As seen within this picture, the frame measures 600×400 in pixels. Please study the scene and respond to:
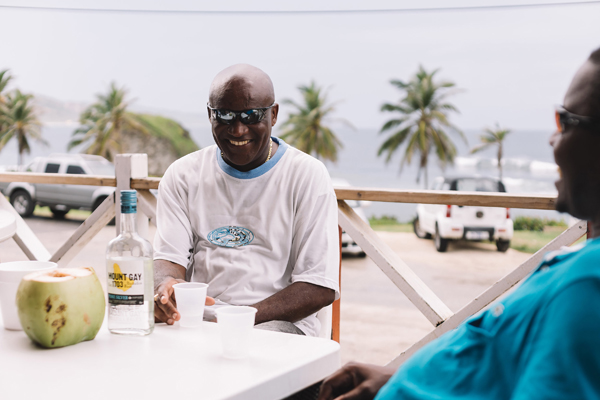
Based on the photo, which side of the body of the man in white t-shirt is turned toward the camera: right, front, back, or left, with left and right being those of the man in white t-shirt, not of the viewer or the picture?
front

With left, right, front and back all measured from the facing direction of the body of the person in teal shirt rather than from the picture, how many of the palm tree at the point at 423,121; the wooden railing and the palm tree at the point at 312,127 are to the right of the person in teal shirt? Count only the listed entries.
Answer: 3

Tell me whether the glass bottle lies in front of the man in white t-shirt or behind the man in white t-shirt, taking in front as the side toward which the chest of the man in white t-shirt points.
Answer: in front

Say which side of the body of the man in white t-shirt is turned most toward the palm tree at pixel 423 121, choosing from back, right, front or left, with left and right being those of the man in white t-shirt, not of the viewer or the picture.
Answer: back

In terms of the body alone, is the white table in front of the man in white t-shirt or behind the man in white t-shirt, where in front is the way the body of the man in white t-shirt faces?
in front

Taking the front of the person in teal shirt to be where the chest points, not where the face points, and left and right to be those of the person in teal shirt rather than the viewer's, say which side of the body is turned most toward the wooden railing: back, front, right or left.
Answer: right

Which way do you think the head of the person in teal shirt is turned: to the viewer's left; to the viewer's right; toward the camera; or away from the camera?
to the viewer's left

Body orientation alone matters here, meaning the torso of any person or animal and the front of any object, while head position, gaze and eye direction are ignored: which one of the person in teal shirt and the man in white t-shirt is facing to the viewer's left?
the person in teal shirt

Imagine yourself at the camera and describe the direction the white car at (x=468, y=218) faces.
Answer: facing away from the viewer and to the left of the viewer

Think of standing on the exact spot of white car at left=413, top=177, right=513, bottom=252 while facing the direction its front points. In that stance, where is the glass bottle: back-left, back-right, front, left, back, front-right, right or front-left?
back-left

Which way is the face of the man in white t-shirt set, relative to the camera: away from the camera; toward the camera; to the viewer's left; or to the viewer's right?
toward the camera

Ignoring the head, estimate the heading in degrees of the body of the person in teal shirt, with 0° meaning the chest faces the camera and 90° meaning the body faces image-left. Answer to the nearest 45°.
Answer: approximately 90°

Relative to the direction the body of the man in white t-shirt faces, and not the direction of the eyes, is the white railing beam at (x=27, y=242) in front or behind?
behind
